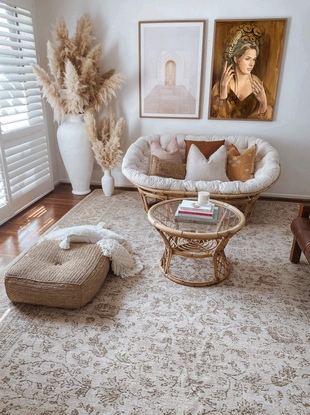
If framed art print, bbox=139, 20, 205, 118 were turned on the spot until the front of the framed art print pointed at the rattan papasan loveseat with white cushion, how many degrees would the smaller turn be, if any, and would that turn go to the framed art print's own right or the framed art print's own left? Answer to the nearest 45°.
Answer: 0° — it already faces it

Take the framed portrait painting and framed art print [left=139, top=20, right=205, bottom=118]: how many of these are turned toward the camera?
2

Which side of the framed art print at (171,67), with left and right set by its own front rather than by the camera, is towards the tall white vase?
right

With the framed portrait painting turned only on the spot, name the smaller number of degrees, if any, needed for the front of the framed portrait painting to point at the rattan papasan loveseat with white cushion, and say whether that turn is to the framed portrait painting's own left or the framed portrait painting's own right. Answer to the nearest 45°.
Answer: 0° — it already faces it

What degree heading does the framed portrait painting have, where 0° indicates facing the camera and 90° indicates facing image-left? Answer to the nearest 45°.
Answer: approximately 0°

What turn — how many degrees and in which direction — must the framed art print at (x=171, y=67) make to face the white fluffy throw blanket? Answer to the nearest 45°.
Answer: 0° — it already faces it

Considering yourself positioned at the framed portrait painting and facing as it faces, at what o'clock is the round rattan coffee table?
The round rattan coffee table is roughly at 12 o'clock from the framed portrait painting.

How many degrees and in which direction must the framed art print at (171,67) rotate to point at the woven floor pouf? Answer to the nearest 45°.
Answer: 0° — it already faces it

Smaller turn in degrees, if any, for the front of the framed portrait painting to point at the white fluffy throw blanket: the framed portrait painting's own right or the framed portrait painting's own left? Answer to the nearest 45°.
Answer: approximately 45° to the framed portrait painting's own right

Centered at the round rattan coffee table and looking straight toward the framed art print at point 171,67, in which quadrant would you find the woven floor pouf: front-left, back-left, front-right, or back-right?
back-left
